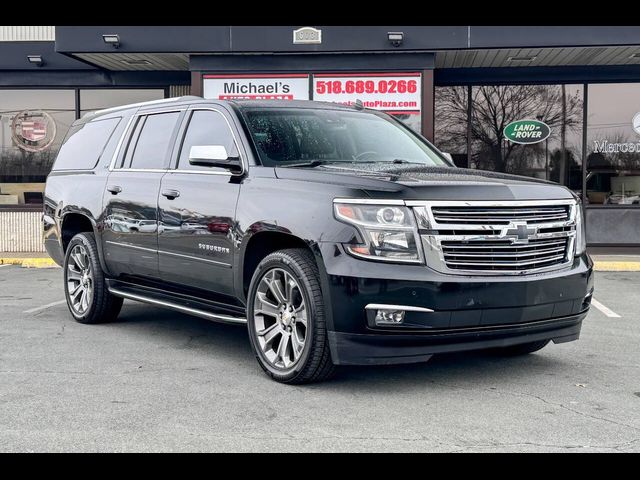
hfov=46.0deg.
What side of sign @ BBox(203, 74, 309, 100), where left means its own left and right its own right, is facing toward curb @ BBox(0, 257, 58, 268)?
right

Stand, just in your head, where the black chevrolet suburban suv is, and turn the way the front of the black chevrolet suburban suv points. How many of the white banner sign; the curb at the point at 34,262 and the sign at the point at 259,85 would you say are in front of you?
0

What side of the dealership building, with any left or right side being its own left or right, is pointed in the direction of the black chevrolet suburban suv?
front

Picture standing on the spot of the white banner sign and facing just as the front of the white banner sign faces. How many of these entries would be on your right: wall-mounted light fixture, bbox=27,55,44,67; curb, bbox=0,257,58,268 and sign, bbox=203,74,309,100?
3

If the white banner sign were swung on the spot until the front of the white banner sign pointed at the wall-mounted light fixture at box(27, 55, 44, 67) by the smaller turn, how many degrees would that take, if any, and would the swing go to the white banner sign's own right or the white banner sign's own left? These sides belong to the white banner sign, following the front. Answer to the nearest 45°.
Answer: approximately 90° to the white banner sign's own right

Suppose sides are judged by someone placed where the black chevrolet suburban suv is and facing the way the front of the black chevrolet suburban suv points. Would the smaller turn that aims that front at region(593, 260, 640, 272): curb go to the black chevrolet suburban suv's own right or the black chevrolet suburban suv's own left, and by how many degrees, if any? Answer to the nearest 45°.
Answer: approximately 90° to the black chevrolet suburban suv's own left

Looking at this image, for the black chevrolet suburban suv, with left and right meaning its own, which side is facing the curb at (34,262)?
back

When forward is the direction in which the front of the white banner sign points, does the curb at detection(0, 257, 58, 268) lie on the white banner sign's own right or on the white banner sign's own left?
on the white banner sign's own right

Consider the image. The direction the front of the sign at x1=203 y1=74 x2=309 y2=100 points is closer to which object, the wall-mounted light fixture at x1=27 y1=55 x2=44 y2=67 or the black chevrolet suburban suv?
the black chevrolet suburban suv

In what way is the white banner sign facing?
toward the camera

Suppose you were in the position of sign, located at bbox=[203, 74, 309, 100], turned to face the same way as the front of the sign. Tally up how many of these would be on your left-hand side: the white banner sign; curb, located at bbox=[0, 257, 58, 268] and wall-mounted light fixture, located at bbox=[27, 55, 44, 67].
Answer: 1

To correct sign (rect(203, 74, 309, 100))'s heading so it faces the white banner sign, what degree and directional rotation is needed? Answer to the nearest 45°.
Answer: approximately 90° to its left

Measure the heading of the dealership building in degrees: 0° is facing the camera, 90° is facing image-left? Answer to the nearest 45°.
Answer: approximately 0°

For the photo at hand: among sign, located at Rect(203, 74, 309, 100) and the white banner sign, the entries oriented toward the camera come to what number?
2

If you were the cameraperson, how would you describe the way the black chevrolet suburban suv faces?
facing the viewer and to the right of the viewer

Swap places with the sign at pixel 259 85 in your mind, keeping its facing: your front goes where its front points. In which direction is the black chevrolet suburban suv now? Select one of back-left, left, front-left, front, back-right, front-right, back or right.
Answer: front

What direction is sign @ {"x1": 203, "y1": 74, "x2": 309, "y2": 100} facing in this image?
toward the camera
